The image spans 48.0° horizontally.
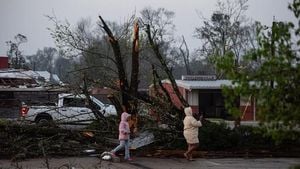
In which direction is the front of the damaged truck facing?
to the viewer's right

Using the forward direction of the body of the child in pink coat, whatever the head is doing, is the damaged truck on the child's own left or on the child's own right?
on the child's own left

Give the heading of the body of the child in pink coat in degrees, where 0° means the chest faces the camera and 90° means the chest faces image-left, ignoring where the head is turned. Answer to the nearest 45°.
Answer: approximately 270°

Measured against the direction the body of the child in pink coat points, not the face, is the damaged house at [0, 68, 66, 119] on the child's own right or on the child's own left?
on the child's own left

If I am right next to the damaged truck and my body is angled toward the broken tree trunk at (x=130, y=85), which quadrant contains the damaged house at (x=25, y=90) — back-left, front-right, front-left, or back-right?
back-left
